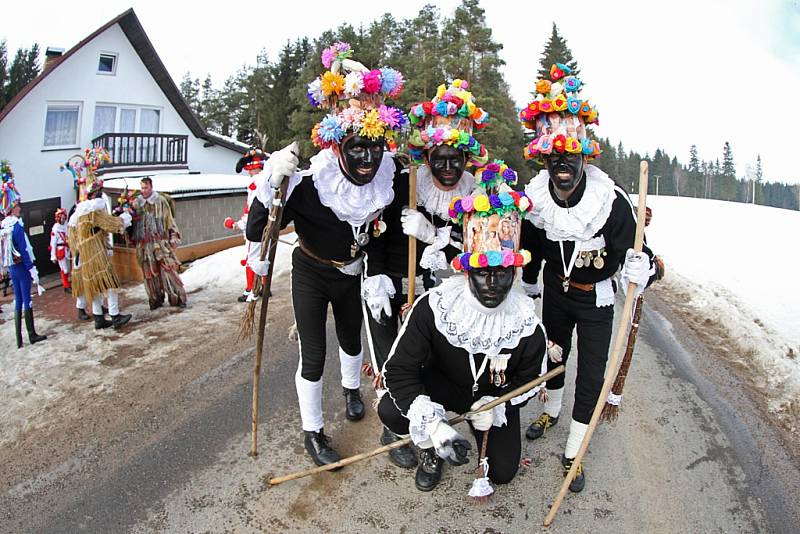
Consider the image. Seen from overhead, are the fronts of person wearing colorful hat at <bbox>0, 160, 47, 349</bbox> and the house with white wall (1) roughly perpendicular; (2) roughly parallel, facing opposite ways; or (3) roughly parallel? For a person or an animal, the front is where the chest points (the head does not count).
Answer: roughly perpendicular

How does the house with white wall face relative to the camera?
toward the camera

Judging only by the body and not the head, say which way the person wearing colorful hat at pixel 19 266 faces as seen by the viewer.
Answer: to the viewer's right

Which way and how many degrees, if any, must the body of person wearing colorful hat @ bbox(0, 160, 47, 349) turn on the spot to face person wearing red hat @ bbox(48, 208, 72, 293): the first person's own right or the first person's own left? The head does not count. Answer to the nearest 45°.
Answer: approximately 90° to the first person's own left

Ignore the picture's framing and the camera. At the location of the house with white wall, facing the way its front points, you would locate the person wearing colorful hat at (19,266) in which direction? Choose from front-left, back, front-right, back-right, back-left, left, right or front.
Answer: front

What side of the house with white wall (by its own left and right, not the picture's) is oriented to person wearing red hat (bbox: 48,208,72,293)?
front

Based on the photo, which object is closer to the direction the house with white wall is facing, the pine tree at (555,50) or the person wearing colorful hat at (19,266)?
the person wearing colorful hat
